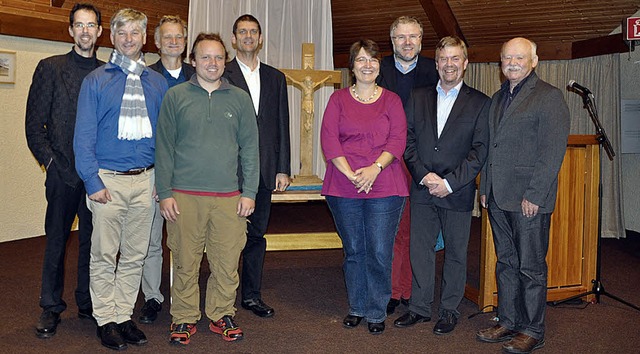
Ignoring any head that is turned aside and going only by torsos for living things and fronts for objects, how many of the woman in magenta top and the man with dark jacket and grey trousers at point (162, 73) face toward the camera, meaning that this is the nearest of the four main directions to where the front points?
2

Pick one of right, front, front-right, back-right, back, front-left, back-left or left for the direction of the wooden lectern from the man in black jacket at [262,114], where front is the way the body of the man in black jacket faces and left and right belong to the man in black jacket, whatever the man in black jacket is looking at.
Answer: left

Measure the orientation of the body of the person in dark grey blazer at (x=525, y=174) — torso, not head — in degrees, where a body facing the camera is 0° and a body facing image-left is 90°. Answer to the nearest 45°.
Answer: approximately 45°

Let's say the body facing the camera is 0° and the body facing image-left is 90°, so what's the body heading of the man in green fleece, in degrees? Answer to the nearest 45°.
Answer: approximately 0°

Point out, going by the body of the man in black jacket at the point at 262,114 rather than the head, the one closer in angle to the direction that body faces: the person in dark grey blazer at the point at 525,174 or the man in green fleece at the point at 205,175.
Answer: the man in green fleece
